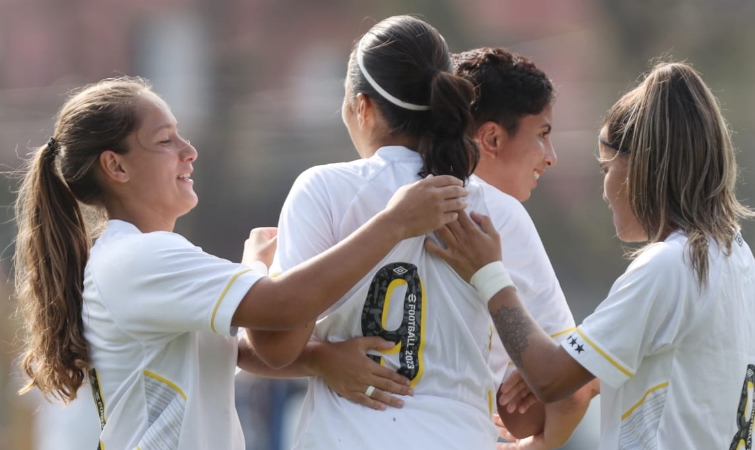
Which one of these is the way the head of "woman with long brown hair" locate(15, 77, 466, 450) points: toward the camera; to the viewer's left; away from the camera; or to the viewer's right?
to the viewer's right

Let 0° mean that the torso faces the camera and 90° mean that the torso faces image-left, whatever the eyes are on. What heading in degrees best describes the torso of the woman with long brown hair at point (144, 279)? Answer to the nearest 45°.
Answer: approximately 270°
